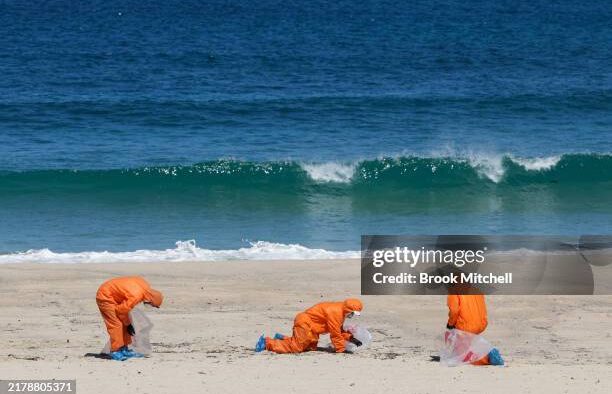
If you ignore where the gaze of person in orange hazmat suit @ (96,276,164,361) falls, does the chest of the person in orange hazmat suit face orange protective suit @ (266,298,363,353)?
yes

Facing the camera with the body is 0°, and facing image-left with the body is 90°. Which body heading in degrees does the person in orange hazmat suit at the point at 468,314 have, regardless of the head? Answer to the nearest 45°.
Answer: approximately 135°

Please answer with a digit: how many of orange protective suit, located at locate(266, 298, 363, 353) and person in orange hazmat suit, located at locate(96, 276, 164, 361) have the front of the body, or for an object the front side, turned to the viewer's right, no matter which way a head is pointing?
2

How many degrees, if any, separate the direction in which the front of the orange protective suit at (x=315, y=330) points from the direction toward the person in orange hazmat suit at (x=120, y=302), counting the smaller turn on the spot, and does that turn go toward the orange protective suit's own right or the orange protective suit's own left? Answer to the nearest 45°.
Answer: approximately 180°

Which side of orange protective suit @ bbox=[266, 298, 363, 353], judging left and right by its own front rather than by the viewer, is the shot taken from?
right

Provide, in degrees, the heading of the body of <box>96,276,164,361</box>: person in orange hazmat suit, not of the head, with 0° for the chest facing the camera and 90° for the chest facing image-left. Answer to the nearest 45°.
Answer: approximately 270°

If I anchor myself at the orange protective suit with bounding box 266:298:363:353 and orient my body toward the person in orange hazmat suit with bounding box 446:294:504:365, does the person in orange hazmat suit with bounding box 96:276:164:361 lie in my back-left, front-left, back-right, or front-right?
back-right

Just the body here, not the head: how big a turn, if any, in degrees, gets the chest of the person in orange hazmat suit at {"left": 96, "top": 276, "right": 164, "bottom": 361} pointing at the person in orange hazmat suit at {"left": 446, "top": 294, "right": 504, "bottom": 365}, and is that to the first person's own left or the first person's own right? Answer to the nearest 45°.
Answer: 0° — they already face them

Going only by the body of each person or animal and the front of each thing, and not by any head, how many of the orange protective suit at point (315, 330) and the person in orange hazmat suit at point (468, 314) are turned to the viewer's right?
1

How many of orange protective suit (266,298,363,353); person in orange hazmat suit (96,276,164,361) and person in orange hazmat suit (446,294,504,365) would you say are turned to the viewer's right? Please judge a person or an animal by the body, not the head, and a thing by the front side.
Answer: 2

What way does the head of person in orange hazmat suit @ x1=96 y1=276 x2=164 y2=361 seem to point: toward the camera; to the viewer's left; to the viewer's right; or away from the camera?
to the viewer's right

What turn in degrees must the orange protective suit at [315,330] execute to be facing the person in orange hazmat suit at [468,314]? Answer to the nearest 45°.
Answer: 0° — it already faces them
